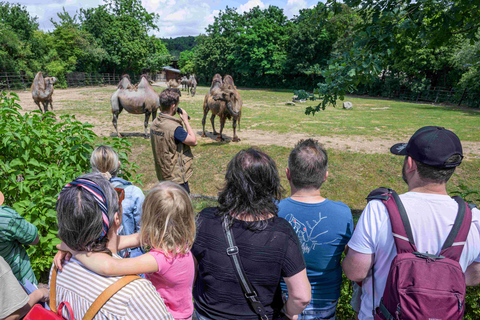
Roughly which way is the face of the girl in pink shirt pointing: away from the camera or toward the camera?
away from the camera

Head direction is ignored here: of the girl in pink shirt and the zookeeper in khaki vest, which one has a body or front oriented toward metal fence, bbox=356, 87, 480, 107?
the zookeeper in khaki vest

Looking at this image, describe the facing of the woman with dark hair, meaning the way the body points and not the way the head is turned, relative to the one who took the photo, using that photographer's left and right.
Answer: facing away from the viewer

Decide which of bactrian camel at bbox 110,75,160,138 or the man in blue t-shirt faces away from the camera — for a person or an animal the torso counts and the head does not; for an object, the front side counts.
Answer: the man in blue t-shirt

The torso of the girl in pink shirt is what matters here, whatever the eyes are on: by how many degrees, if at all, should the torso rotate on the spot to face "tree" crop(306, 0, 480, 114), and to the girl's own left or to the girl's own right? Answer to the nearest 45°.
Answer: approximately 90° to the girl's own right

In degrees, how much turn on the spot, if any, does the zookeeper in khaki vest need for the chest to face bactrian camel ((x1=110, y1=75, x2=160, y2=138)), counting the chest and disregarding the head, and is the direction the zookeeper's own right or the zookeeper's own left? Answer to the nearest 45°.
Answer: approximately 45° to the zookeeper's own left

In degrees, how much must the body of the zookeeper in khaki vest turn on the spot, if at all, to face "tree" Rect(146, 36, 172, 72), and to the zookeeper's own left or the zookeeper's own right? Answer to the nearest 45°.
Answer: approximately 45° to the zookeeper's own left

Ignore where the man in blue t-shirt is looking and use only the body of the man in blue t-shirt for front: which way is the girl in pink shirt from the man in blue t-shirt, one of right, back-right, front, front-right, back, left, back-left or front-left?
back-left

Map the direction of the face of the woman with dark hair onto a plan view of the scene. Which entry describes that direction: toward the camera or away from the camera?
away from the camera

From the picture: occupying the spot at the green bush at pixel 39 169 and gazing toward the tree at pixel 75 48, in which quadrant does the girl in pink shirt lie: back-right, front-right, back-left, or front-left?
back-right

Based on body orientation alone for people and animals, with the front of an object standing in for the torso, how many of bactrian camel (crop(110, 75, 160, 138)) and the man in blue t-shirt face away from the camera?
1

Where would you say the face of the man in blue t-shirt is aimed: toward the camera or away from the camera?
away from the camera

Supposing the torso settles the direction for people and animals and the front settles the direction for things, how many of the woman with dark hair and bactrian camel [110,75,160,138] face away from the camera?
1

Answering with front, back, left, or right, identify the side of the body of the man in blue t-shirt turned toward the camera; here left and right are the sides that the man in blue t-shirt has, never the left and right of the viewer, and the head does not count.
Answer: back
